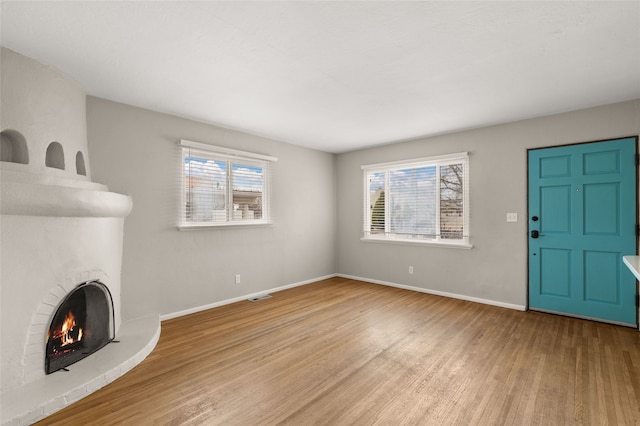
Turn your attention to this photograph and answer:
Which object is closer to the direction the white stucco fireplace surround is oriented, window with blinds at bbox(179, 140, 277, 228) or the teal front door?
the teal front door

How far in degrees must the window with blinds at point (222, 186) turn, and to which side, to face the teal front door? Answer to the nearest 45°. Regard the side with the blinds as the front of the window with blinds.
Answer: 0° — it already faces it

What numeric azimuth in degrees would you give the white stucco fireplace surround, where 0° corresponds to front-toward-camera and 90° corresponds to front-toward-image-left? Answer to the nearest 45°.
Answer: approximately 315°

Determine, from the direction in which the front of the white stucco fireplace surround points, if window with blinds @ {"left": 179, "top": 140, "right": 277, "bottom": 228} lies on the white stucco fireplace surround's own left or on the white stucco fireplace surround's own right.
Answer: on the white stucco fireplace surround's own left

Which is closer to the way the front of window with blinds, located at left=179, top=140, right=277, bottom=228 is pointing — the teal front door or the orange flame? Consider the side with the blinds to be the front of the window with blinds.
the teal front door

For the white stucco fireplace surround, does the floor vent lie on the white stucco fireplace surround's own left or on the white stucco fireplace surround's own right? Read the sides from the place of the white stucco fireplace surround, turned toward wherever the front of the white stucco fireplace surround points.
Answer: on the white stucco fireplace surround's own left

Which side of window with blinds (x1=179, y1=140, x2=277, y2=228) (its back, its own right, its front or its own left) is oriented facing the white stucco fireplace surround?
right

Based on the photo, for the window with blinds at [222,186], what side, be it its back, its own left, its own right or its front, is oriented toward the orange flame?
right
